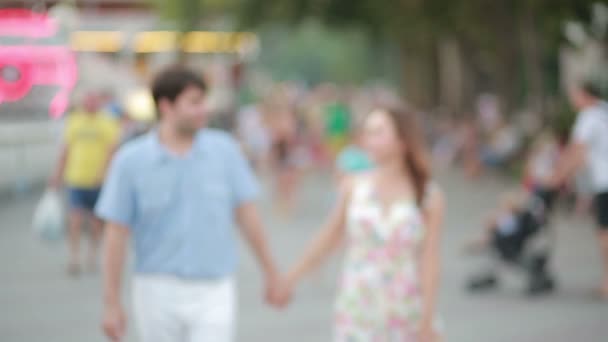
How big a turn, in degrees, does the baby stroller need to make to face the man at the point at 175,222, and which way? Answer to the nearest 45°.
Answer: approximately 90° to its left

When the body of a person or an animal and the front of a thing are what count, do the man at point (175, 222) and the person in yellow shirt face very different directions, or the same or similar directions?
same or similar directions

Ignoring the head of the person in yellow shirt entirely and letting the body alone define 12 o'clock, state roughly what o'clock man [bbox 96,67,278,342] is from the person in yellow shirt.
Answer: The man is roughly at 12 o'clock from the person in yellow shirt.

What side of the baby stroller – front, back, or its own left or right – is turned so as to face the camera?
left

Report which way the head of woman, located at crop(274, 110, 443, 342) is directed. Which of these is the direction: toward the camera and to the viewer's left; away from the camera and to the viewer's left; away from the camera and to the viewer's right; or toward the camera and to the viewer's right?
toward the camera and to the viewer's left

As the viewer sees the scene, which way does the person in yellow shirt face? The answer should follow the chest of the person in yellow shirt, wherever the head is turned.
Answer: toward the camera

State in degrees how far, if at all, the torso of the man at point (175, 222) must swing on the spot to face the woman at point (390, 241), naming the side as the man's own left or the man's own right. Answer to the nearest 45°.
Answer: approximately 90° to the man's own left

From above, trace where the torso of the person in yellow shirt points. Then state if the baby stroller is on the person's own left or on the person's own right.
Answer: on the person's own left

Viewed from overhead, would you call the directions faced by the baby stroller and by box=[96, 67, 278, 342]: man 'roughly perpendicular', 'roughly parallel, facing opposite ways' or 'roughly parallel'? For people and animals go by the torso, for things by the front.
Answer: roughly perpendicular

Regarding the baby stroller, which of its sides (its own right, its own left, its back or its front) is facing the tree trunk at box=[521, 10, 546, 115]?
right

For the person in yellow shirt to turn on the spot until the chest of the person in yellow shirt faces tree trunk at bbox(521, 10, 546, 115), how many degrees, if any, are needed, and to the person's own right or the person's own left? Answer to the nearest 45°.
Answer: approximately 135° to the person's own left
